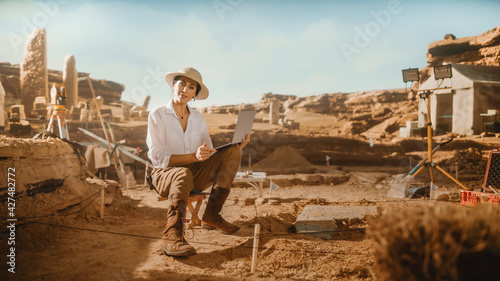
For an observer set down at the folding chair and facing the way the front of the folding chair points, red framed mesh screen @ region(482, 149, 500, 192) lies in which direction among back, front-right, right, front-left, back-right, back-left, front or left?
front-left

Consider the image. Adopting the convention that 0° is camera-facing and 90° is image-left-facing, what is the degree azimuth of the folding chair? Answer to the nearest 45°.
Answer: approximately 315°

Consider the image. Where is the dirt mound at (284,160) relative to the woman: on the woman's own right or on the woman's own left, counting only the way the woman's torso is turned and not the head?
on the woman's own left

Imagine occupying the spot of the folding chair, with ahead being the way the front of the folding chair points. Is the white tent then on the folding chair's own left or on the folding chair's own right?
on the folding chair's own left

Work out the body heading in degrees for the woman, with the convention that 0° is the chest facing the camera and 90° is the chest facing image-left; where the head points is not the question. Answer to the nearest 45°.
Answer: approximately 315°

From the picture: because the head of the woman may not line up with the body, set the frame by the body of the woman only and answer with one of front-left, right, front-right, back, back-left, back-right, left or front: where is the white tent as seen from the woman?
left
